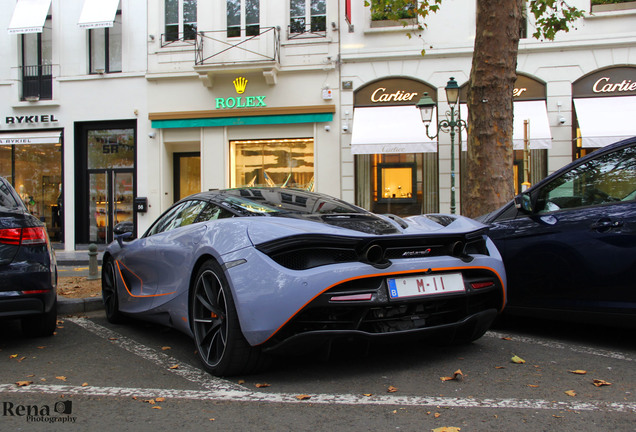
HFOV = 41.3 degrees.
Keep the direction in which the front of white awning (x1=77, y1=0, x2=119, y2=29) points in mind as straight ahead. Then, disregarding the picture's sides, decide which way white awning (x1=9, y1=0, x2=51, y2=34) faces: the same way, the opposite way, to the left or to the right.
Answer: the same way

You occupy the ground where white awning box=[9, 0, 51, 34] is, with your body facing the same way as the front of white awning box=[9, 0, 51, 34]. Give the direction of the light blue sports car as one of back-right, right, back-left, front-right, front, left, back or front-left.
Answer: front

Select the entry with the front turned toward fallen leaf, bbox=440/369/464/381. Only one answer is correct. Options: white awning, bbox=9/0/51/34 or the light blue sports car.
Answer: the white awning

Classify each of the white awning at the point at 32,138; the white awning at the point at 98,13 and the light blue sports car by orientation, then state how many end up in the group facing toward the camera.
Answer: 2

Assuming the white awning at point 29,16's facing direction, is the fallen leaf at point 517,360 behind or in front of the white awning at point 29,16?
in front

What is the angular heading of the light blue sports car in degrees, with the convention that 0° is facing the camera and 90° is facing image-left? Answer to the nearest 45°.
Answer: approximately 135°

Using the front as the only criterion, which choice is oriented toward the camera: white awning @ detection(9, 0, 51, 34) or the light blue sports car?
the white awning

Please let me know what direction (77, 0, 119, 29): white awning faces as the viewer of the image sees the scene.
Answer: facing the viewer

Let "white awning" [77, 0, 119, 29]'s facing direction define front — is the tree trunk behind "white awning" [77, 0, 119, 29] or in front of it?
in front

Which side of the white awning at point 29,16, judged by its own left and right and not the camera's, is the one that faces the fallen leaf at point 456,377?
front

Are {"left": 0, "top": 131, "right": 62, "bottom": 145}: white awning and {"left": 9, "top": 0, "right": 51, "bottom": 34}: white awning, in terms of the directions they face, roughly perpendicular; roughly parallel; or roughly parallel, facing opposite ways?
roughly parallel

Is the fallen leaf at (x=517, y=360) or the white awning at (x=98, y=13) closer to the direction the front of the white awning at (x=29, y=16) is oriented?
the fallen leaf

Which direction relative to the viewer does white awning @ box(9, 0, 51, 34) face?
toward the camera
